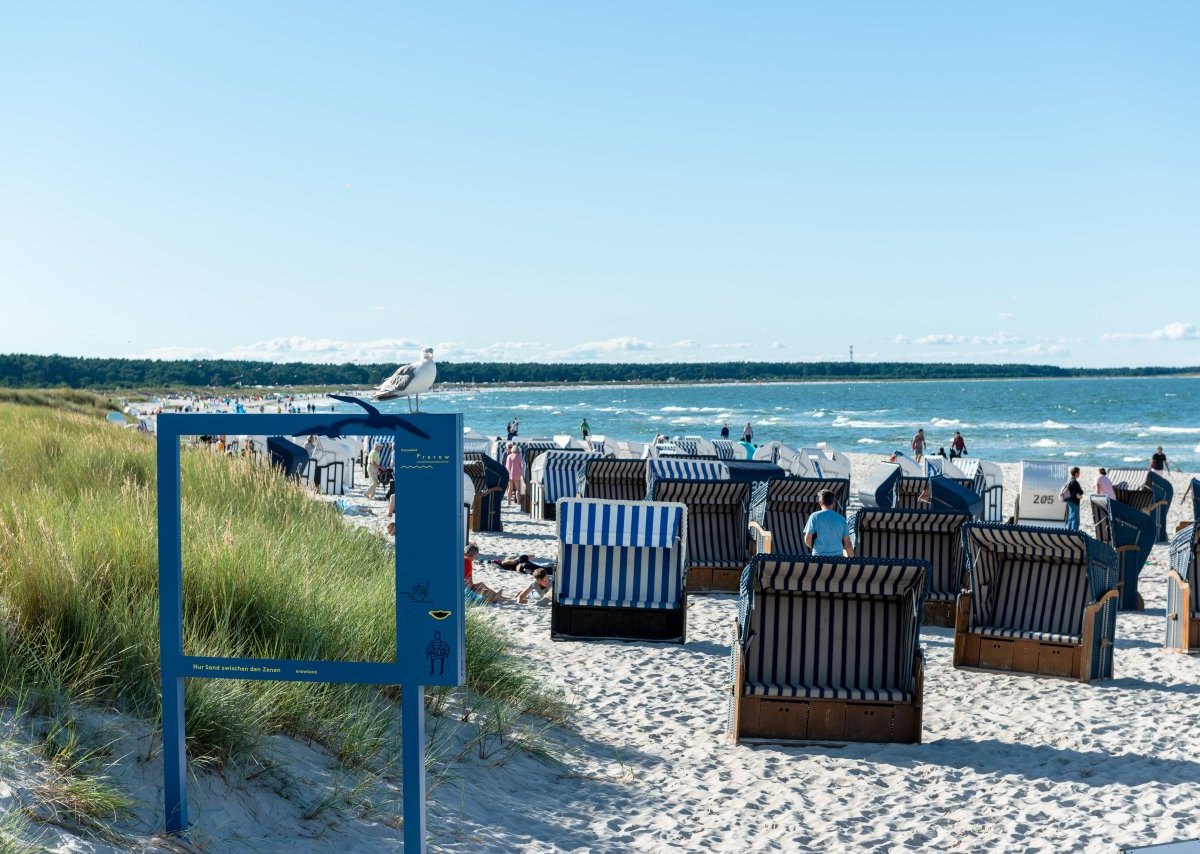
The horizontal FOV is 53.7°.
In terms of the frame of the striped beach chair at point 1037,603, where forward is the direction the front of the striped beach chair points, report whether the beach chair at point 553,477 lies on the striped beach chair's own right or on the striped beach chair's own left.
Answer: on the striped beach chair's own right

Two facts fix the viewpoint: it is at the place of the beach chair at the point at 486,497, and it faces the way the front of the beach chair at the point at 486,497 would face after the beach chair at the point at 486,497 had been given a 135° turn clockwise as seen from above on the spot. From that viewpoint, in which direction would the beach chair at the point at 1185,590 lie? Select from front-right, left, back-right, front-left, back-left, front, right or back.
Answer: back-right

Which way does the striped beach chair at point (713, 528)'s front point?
toward the camera

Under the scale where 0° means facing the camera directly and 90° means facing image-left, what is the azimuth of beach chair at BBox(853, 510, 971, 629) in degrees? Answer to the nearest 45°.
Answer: approximately 0°

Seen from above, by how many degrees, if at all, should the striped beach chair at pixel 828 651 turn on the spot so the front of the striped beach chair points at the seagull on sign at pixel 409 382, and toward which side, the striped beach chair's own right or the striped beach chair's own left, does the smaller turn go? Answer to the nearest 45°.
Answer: approximately 45° to the striped beach chair's own right

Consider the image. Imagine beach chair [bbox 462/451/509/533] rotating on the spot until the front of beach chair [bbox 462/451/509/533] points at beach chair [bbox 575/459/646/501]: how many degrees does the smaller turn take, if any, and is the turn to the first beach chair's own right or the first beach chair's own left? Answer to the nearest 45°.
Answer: approximately 90° to the first beach chair's own left

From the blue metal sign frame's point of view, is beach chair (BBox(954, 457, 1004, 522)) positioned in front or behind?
behind

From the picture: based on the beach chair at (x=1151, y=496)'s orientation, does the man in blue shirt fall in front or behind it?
in front

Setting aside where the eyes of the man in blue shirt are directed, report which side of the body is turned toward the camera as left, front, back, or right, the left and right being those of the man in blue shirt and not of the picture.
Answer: back

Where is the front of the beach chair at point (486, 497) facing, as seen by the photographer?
facing the viewer and to the left of the viewer

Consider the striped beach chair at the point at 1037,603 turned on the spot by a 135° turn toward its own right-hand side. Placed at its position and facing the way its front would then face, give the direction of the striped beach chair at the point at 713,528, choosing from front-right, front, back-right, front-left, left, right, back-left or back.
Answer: front-left

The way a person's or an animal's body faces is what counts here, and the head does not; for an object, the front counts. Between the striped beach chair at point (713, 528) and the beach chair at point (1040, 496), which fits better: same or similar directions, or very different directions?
very different directions

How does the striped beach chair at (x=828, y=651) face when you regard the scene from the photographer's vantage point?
facing the viewer

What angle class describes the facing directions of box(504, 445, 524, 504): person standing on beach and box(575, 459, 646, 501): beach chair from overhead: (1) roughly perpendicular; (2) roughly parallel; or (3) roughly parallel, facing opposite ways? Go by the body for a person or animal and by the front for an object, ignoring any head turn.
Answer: roughly parallel, facing opposite ways

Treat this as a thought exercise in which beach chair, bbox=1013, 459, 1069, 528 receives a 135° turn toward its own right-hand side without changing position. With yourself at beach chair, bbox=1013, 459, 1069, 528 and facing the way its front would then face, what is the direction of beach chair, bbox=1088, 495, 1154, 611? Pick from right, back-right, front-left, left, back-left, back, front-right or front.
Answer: front-right

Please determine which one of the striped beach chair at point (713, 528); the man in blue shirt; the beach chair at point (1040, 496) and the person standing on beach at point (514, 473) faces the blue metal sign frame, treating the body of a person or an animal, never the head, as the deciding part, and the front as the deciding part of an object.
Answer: the striped beach chair
